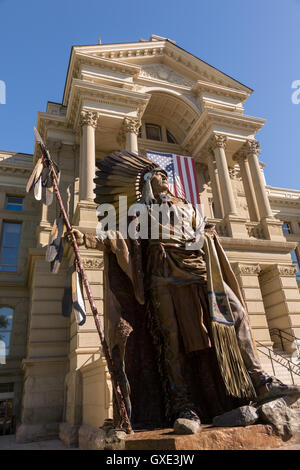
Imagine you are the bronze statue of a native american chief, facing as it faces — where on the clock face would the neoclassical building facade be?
The neoclassical building facade is roughly at 7 o'clock from the bronze statue of a native american chief.

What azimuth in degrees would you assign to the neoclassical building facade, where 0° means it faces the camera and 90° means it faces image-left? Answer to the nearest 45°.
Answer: approximately 315°

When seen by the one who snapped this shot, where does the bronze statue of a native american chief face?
facing the viewer and to the right of the viewer

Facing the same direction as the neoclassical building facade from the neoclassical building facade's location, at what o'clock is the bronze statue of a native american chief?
The bronze statue of a native american chief is roughly at 1 o'clock from the neoclassical building facade.

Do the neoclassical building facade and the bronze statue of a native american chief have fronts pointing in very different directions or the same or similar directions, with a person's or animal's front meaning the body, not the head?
same or similar directions

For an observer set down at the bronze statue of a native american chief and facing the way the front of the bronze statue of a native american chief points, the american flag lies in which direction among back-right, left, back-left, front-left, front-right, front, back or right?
back-left

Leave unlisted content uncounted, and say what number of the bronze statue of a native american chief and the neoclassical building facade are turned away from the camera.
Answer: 0
